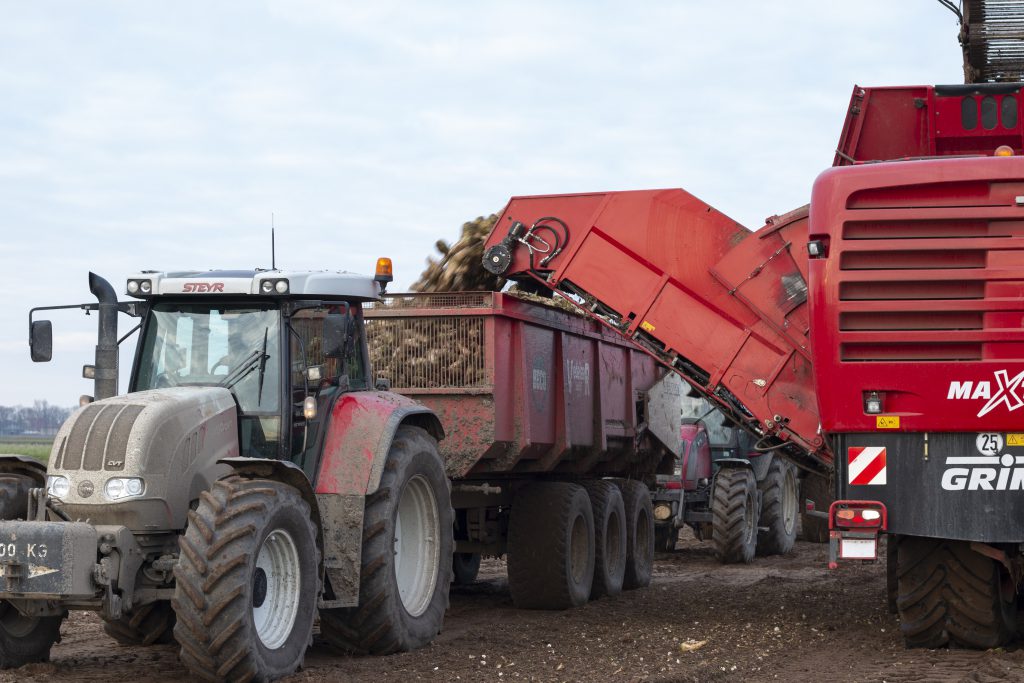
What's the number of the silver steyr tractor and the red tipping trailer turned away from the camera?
0

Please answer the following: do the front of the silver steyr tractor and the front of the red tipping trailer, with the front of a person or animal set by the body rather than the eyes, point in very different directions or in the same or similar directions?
same or similar directions

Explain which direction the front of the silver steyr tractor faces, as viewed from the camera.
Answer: facing the viewer and to the left of the viewer

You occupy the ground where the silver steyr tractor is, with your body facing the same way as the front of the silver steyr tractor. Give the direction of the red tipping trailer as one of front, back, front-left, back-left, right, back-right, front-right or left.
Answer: back

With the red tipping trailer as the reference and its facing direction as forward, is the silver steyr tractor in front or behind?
in front
